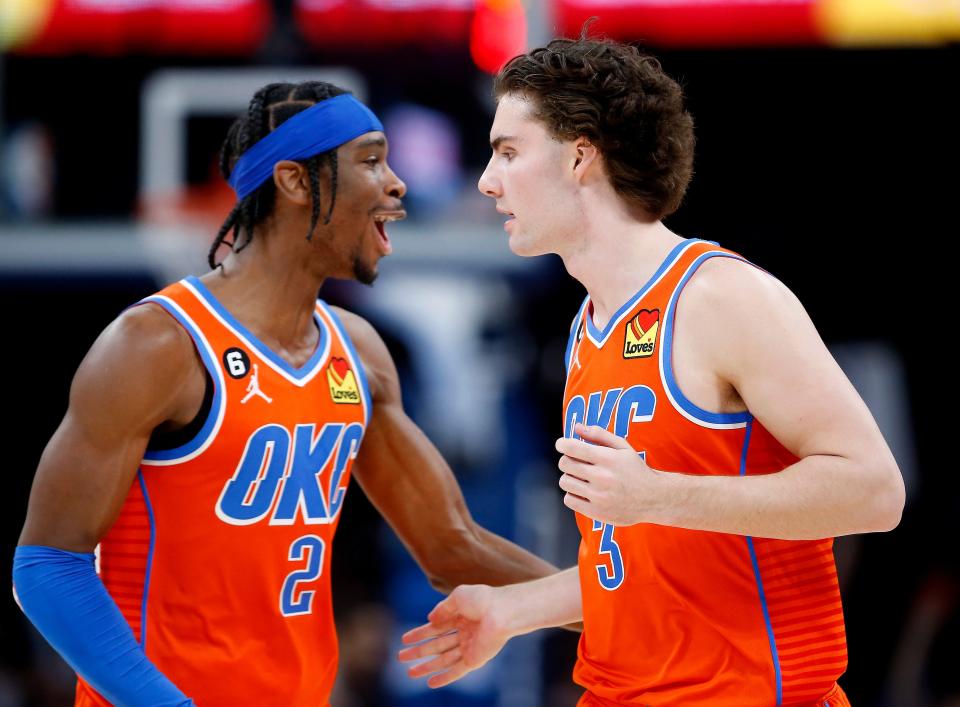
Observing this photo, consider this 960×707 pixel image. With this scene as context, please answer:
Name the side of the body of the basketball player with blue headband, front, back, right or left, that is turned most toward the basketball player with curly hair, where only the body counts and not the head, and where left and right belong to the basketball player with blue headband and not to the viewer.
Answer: front

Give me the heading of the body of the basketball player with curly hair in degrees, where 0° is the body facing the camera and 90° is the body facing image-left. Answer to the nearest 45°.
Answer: approximately 45°

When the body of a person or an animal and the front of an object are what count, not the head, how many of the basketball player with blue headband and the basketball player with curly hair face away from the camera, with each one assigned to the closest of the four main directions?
0

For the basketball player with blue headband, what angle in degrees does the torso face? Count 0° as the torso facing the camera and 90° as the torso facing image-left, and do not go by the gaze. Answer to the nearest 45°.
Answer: approximately 315°

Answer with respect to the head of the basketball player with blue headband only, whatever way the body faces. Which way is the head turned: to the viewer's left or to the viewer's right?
to the viewer's right

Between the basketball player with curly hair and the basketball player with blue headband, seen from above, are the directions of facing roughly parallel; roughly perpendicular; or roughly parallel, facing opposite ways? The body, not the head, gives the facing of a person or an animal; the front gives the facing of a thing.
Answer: roughly perpendicular

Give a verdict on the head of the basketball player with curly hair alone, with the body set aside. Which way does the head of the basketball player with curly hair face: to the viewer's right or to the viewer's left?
to the viewer's left

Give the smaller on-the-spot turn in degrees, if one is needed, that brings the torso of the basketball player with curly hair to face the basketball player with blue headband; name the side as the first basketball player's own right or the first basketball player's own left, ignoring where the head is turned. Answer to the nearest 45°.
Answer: approximately 45° to the first basketball player's own right
